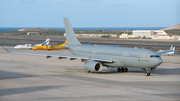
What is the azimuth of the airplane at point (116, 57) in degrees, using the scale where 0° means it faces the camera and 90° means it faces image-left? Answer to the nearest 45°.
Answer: approximately 315°
